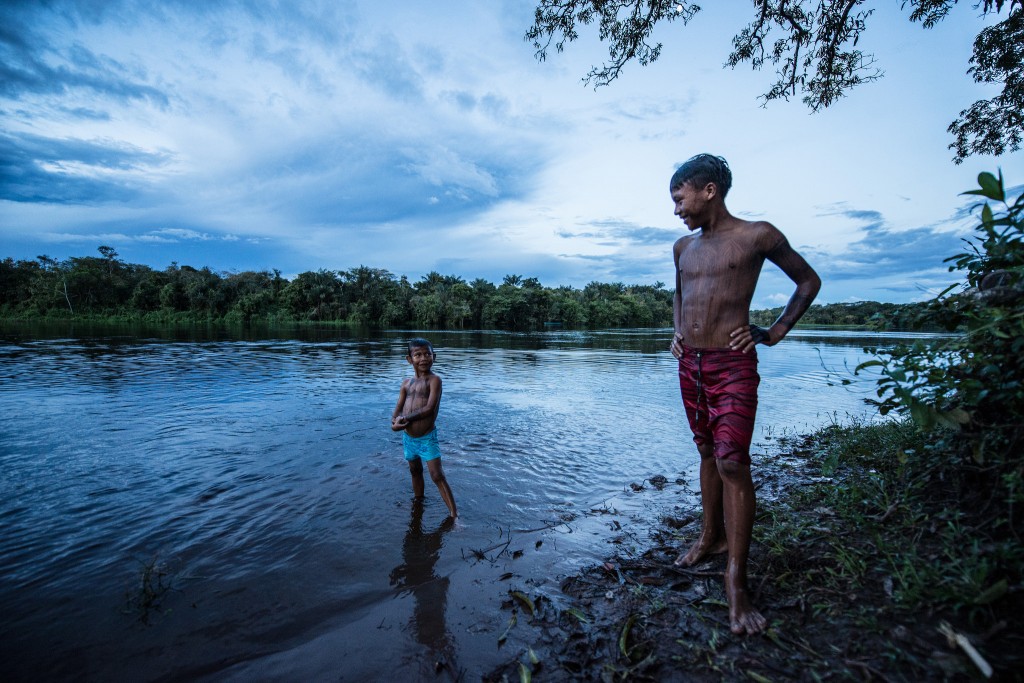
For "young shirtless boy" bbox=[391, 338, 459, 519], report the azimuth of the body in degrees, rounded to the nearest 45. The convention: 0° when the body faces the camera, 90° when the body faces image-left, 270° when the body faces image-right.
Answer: approximately 0°

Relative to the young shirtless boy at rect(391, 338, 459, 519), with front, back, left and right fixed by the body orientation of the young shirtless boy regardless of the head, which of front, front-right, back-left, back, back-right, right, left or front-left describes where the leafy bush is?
front-left

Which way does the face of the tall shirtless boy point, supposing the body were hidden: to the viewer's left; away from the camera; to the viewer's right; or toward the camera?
to the viewer's left

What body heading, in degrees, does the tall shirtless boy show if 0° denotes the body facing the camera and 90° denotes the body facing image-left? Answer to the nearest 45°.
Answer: approximately 45°

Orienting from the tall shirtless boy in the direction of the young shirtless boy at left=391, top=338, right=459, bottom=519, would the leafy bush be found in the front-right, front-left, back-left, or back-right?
back-right

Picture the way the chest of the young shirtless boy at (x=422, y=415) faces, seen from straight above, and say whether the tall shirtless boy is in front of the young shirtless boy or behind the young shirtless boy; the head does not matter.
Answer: in front

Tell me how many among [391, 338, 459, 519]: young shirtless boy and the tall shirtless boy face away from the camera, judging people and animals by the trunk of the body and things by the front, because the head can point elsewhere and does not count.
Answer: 0
